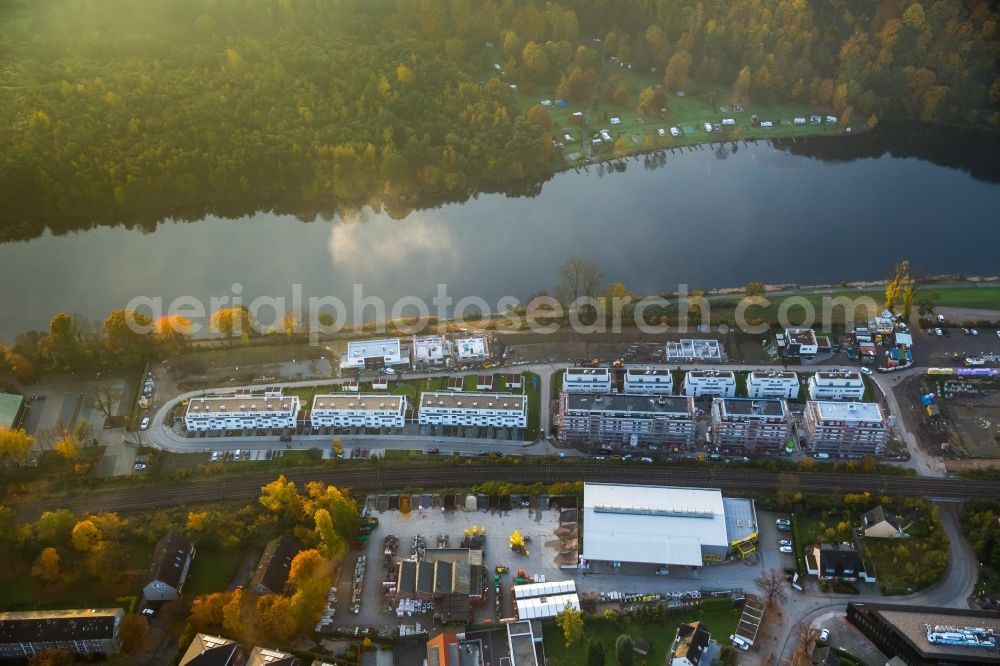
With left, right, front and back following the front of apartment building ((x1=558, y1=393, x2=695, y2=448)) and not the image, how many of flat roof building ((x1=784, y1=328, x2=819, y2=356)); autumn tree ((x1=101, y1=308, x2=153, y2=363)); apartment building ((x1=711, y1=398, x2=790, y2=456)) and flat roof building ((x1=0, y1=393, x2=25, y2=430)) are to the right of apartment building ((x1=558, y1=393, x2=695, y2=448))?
2
